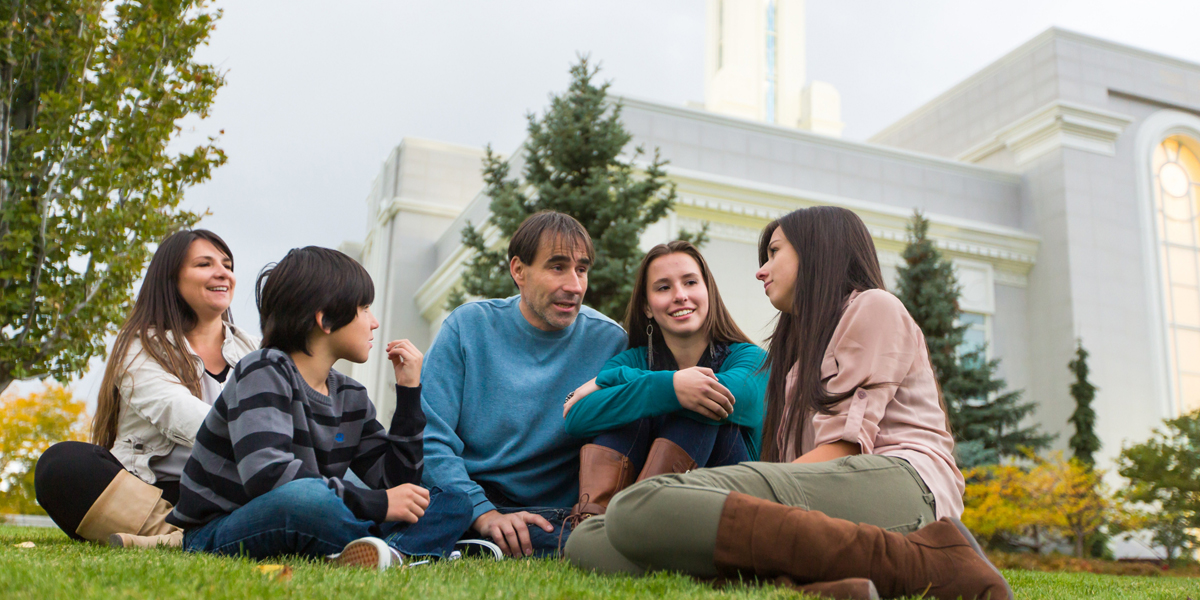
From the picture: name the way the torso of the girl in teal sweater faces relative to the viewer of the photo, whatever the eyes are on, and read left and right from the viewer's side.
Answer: facing the viewer and to the left of the viewer

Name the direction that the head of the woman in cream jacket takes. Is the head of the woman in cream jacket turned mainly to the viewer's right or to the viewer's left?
to the viewer's right

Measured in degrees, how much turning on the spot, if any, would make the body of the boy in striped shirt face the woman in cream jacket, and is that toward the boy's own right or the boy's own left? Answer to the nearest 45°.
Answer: approximately 180°

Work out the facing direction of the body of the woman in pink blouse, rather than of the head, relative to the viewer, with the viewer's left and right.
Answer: facing to the left of the viewer

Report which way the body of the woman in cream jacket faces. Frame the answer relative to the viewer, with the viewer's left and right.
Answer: facing the viewer and to the right of the viewer

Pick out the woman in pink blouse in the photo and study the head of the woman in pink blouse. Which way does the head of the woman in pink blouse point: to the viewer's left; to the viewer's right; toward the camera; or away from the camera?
to the viewer's left

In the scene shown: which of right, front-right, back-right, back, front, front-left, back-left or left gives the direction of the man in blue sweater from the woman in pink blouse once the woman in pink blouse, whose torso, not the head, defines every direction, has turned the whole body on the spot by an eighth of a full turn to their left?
right

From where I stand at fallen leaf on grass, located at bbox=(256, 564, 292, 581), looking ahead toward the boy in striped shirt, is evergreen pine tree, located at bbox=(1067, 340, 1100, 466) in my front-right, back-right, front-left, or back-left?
front-right

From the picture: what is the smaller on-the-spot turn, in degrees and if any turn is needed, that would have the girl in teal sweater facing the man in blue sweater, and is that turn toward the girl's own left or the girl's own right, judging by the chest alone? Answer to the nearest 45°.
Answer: approximately 90° to the girl's own right

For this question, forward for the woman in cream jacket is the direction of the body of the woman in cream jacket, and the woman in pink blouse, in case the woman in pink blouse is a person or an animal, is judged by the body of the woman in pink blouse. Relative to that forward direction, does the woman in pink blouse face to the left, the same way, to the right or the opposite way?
the opposite way

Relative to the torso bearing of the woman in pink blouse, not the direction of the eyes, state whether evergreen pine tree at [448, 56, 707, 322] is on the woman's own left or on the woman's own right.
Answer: on the woman's own right

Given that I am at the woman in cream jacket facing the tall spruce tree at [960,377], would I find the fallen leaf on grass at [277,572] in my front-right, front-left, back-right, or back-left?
back-right

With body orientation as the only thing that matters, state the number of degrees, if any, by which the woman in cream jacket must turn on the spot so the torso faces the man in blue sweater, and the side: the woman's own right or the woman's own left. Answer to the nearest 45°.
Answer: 0° — they already face them
